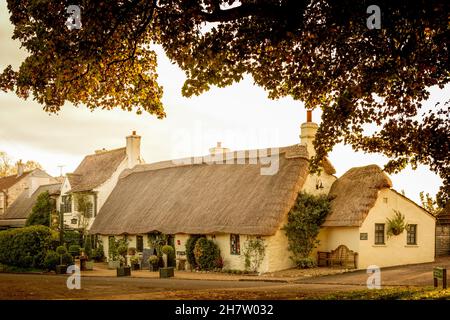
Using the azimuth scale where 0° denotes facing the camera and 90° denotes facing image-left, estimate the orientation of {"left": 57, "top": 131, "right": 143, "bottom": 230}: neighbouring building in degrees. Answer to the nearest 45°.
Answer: approximately 45°

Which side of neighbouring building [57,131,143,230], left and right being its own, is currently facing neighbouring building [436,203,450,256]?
left

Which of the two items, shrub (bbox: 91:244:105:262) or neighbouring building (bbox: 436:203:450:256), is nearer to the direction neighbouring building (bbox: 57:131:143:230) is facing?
the shrub

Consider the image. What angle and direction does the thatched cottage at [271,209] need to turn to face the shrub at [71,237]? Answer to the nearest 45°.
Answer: approximately 90° to its right

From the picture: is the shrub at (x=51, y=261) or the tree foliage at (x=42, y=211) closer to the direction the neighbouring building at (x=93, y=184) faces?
the shrub

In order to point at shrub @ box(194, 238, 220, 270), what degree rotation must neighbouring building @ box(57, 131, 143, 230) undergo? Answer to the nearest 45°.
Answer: approximately 45° to its left

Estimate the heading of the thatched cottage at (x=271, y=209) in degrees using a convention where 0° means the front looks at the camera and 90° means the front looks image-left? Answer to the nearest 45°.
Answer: approximately 45°
